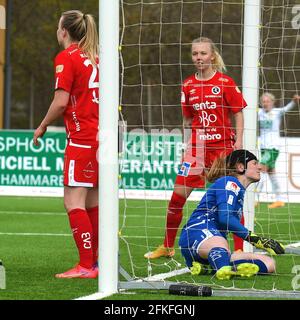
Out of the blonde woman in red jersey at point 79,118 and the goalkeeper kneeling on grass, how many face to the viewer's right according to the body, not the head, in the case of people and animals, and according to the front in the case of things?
1

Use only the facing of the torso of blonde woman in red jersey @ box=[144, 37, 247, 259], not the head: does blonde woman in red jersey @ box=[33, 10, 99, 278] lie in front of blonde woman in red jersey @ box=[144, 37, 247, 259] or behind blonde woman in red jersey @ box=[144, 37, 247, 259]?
in front

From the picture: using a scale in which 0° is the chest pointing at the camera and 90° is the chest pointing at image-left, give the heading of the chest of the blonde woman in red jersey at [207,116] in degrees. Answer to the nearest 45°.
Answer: approximately 45°

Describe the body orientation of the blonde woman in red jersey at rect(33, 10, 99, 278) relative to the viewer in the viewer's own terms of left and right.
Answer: facing away from the viewer and to the left of the viewer
